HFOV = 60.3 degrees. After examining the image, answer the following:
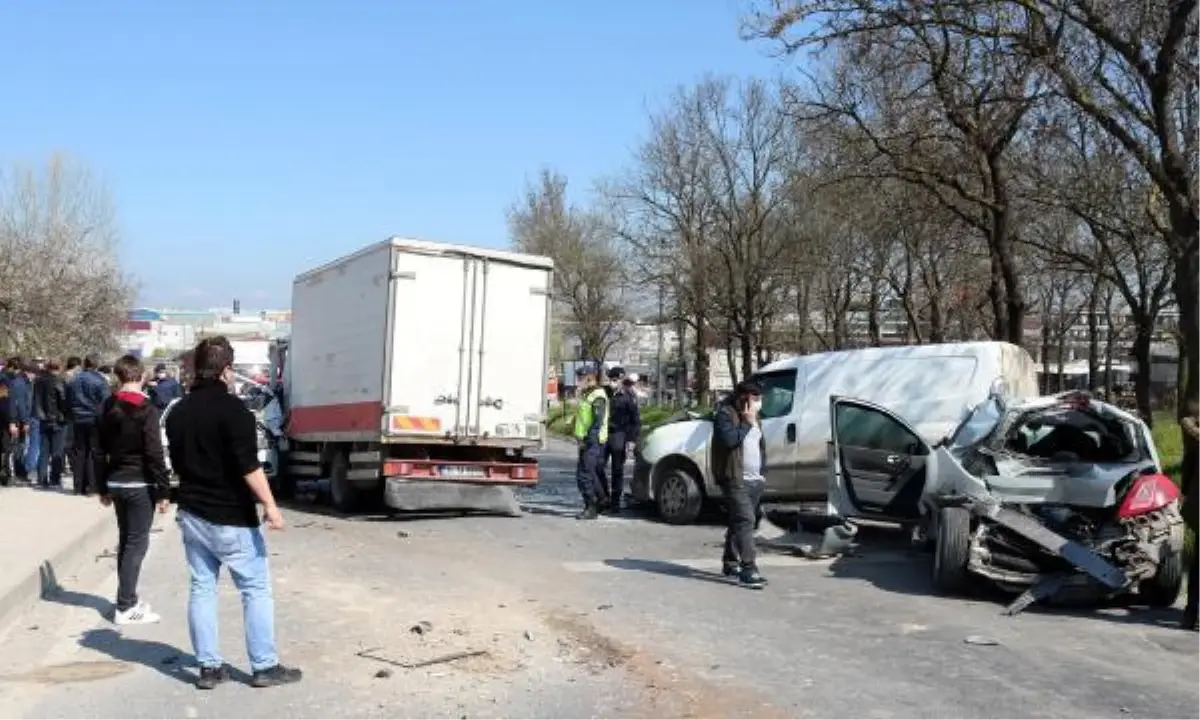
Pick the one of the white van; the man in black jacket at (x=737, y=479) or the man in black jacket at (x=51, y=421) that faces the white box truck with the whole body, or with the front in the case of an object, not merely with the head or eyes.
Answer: the white van

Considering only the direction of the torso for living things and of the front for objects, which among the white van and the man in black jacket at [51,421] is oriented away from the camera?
the man in black jacket

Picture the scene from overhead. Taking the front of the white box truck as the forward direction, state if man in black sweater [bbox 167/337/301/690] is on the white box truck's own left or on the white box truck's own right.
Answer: on the white box truck's own left

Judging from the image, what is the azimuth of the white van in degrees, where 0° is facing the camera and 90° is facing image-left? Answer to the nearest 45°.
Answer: approximately 90°

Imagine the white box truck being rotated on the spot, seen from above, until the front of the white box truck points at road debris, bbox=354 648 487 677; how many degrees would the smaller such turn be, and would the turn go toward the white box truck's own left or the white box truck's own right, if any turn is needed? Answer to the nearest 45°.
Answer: approximately 135° to the white box truck's own left

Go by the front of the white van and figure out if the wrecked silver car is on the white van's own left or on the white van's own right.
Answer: on the white van's own left

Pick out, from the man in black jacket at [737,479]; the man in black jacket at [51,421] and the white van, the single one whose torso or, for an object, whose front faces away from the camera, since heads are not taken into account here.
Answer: the man in black jacket at [51,421]

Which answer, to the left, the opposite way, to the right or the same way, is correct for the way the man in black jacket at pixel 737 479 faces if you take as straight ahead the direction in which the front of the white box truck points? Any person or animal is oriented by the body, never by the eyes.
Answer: the opposite way

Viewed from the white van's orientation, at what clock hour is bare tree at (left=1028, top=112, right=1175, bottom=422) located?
The bare tree is roughly at 4 o'clock from the white van.

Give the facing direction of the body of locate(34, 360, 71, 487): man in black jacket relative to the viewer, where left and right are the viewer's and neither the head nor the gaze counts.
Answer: facing away from the viewer
